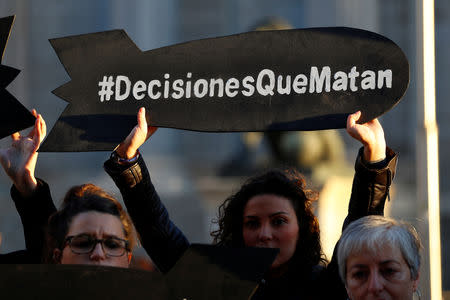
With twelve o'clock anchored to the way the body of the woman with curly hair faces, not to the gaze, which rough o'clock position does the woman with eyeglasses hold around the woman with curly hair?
The woman with eyeglasses is roughly at 3 o'clock from the woman with curly hair.

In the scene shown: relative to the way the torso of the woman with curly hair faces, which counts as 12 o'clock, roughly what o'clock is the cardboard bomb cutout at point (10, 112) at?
The cardboard bomb cutout is roughly at 3 o'clock from the woman with curly hair.

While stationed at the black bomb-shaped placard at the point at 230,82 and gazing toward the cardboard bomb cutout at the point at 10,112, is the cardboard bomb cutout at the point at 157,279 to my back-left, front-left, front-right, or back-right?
front-left

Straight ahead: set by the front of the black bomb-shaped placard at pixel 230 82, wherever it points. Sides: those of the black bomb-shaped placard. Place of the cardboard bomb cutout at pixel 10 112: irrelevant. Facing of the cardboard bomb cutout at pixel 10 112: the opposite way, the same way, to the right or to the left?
the same way

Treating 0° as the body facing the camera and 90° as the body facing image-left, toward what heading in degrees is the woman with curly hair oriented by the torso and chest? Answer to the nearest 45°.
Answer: approximately 0°

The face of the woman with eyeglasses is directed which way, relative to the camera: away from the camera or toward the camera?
toward the camera
